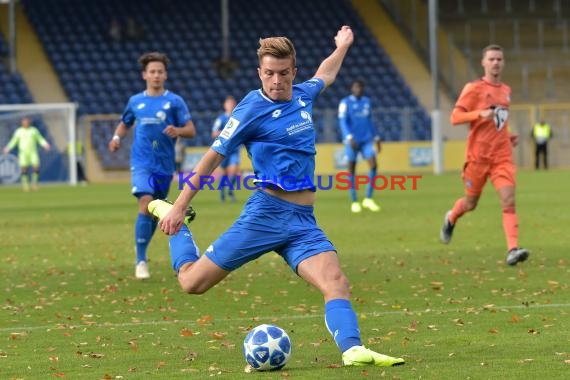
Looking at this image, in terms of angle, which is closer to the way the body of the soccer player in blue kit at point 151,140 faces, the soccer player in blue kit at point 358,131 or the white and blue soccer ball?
the white and blue soccer ball

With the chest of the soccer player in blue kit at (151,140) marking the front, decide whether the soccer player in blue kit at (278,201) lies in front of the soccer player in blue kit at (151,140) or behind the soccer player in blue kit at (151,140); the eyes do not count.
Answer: in front

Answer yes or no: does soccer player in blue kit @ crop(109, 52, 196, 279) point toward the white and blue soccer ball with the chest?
yes

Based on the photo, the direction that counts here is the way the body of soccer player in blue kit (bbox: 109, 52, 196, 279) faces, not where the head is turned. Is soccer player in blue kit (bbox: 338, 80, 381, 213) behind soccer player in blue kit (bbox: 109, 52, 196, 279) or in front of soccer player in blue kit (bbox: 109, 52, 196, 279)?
behind

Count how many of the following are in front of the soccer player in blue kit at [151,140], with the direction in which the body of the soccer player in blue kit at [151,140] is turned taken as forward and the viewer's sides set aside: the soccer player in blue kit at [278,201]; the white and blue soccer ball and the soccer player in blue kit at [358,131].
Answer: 2

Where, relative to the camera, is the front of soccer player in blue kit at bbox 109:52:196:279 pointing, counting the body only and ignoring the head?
toward the camera
